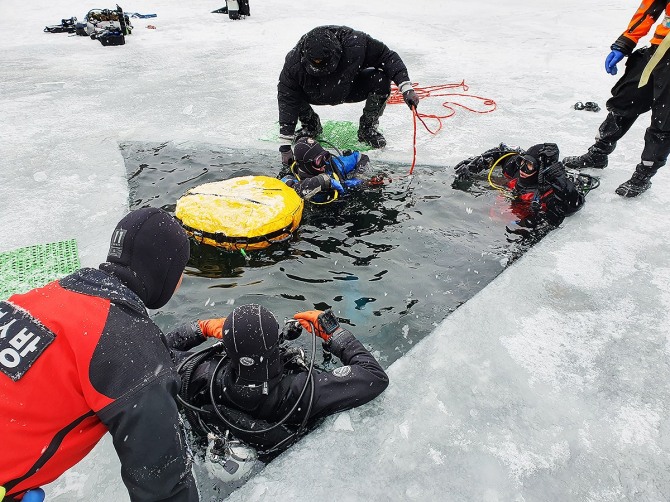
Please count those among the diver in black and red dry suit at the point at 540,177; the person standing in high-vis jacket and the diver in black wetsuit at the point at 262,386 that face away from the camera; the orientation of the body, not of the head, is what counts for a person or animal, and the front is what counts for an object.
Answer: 1

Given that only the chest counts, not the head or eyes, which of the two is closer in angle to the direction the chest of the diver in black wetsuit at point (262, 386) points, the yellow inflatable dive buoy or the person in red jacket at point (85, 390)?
the yellow inflatable dive buoy

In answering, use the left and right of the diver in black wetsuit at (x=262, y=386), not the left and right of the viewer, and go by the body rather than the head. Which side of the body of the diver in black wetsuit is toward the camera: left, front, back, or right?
back

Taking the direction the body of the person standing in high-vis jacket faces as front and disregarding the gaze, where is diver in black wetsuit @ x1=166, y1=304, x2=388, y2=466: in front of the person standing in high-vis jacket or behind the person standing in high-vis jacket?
in front

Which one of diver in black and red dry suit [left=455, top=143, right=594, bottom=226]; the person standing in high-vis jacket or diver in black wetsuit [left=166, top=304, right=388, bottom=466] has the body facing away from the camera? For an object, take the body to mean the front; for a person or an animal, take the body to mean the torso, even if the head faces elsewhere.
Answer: the diver in black wetsuit

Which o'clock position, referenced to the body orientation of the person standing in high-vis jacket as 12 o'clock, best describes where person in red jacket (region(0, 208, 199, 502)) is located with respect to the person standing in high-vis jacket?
The person in red jacket is roughly at 11 o'clock from the person standing in high-vis jacket.

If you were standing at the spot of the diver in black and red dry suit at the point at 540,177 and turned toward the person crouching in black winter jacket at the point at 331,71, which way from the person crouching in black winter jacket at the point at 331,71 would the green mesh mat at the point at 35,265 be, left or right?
left

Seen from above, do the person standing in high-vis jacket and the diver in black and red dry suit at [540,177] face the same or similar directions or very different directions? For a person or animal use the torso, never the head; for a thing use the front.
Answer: same or similar directions

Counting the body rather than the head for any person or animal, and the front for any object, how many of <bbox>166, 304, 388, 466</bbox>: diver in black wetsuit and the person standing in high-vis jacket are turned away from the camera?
1

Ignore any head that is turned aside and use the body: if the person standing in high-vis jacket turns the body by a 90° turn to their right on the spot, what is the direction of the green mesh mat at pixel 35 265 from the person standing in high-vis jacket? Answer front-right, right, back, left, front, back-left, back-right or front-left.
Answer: left

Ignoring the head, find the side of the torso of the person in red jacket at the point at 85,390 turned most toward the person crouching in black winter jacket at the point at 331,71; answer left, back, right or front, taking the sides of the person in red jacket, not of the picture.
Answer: front

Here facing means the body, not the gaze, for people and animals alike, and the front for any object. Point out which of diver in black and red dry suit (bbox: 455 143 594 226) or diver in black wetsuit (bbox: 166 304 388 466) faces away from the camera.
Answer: the diver in black wetsuit

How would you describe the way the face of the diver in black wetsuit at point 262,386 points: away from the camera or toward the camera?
away from the camera

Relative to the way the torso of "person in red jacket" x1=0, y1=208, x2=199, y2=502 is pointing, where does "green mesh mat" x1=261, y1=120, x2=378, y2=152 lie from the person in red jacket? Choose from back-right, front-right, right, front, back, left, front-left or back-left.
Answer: front

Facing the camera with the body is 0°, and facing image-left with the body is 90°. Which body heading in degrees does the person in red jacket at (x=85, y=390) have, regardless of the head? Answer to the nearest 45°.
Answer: approximately 225°

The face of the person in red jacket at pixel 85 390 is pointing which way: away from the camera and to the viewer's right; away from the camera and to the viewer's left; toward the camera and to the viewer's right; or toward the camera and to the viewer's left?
away from the camera and to the viewer's right
